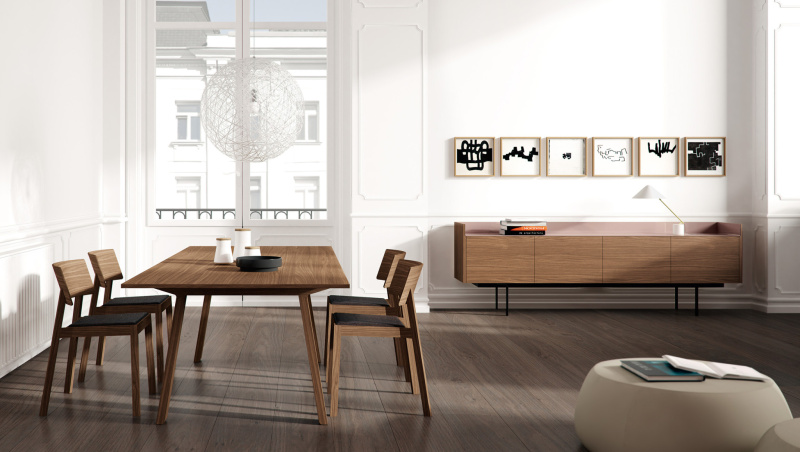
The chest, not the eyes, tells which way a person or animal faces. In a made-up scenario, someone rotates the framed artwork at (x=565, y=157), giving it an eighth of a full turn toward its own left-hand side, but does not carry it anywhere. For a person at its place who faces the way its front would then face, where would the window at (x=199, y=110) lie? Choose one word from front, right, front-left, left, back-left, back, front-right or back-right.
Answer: back-right

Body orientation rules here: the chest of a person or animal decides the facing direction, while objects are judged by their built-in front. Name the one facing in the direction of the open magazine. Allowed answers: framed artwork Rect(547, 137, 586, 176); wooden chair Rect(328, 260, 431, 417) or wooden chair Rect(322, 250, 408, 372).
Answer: the framed artwork

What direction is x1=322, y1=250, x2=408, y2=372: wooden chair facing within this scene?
to the viewer's left

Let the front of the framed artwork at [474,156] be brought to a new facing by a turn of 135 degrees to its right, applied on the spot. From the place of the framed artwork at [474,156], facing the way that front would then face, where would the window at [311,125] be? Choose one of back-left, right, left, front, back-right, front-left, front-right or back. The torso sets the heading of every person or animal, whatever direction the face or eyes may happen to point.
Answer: front-left

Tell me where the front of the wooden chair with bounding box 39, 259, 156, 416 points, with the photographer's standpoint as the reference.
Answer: facing to the right of the viewer

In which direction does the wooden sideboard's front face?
toward the camera

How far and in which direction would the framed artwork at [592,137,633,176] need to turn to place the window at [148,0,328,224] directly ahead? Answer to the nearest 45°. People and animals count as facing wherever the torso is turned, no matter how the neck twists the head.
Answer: approximately 90° to its right

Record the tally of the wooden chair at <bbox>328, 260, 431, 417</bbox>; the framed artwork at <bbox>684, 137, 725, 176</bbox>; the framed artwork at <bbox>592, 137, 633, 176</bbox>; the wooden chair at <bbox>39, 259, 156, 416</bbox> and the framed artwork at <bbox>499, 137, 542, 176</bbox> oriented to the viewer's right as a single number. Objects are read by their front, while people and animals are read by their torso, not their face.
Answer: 1

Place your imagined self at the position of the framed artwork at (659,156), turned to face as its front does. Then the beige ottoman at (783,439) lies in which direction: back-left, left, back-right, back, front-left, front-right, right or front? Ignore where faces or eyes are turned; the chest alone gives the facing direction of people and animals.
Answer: front

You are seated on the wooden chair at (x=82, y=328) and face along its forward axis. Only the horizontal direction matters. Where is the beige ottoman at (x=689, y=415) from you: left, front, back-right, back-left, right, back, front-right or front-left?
front-right

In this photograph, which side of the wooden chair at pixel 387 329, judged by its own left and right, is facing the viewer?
left

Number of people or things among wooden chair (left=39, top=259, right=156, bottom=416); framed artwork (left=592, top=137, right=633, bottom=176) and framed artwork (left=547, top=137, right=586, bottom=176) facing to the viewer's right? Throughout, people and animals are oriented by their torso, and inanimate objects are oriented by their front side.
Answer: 1

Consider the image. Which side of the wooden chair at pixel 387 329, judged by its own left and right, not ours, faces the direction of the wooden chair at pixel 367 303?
right

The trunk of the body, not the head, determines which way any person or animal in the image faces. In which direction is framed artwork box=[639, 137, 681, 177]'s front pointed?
toward the camera

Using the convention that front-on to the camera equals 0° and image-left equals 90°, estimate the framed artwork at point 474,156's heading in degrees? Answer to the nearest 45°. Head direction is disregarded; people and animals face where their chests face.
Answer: approximately 0°

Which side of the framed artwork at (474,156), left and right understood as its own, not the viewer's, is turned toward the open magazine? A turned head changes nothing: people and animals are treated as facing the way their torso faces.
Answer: front

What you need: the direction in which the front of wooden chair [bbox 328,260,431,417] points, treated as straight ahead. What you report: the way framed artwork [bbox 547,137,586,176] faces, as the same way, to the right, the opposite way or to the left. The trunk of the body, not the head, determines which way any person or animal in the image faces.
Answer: to the left
